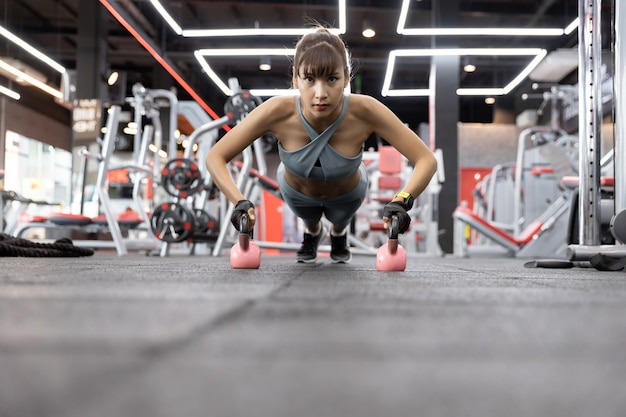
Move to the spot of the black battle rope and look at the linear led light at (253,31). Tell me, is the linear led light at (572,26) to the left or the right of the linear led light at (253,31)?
right

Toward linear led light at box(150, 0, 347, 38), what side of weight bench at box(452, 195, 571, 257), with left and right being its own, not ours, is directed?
back
